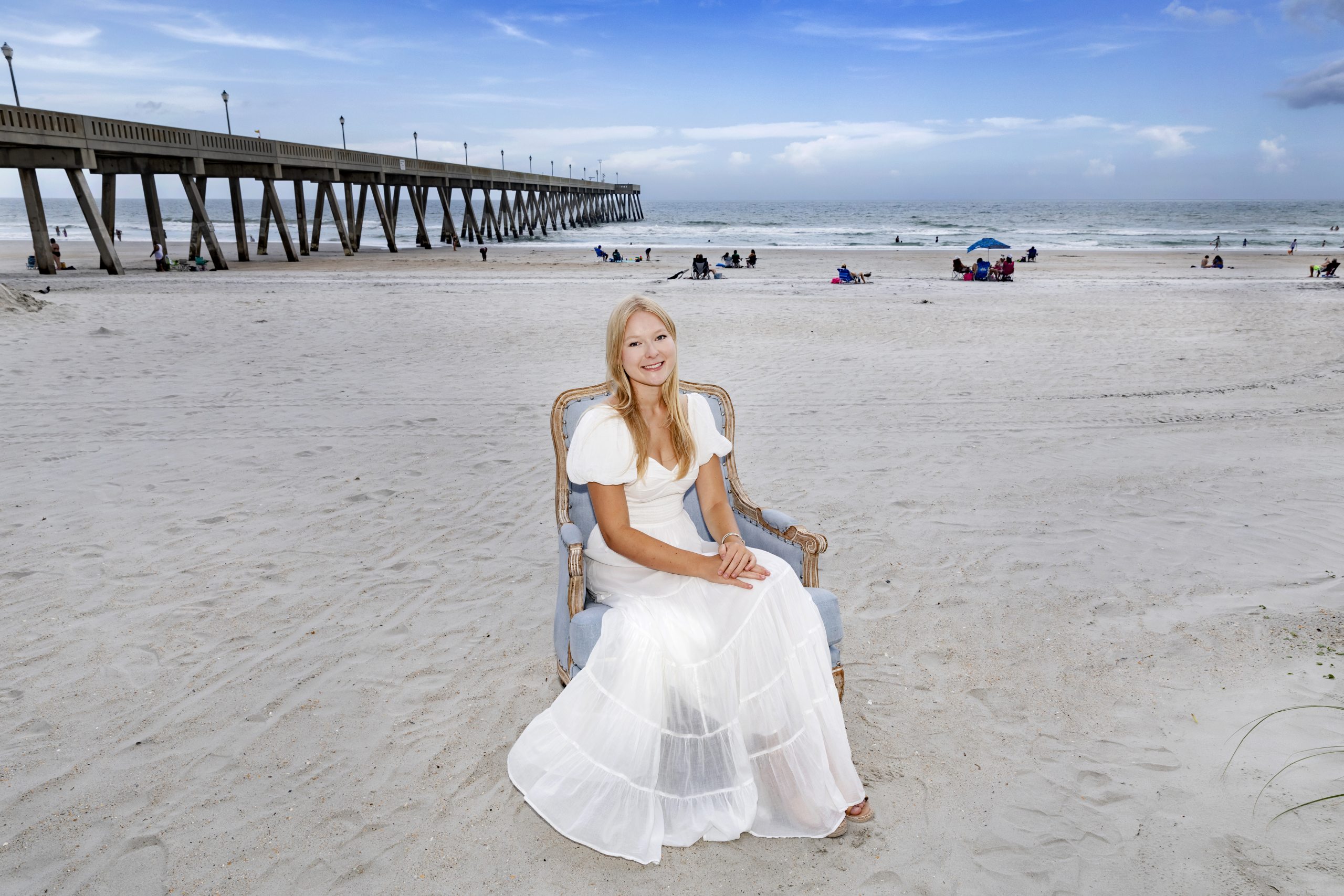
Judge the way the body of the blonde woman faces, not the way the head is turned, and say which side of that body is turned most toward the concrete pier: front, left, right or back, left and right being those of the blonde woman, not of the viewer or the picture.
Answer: back

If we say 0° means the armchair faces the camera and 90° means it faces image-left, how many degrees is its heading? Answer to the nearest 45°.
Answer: approximately 315°

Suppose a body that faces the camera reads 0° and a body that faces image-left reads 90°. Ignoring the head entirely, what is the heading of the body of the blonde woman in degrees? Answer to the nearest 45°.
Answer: approximately 315°

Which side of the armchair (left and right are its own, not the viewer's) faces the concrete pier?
back
